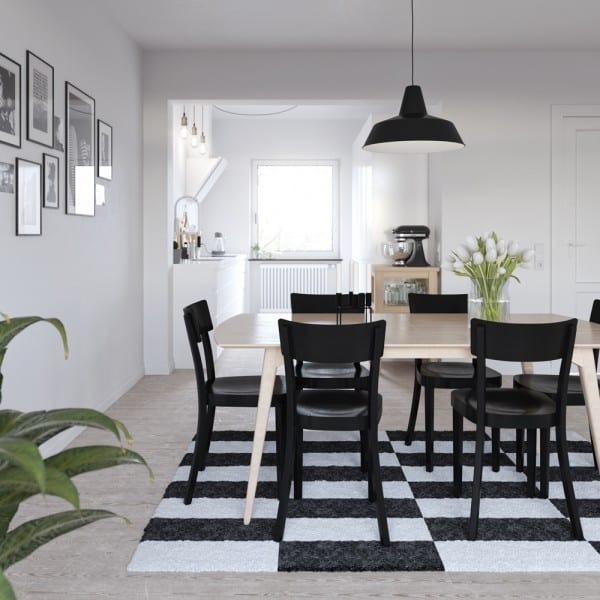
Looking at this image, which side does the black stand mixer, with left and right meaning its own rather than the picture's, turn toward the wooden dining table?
left

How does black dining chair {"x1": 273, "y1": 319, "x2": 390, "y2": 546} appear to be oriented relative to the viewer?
away from the camera

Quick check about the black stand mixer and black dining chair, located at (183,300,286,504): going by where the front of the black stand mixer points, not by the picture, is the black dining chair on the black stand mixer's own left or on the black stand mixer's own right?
on the black stand mixer's own left

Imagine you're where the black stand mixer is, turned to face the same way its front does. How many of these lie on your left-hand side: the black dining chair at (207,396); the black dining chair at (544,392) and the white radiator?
2

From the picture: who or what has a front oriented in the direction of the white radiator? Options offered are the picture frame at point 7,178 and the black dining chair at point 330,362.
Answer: the black dining chair

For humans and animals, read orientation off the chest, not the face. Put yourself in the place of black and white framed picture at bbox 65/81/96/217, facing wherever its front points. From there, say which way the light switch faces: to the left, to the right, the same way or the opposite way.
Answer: to the right

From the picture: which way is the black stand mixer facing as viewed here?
to the viewer's left

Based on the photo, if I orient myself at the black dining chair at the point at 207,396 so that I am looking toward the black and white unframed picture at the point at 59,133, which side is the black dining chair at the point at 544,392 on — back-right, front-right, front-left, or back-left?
back-right

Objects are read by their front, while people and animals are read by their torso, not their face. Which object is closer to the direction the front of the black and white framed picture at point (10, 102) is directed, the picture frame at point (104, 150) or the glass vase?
the glass vase

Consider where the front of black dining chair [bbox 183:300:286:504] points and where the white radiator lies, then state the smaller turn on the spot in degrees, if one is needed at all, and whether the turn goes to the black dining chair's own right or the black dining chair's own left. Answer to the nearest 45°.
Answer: approximately 90° to the black dining chair's own left

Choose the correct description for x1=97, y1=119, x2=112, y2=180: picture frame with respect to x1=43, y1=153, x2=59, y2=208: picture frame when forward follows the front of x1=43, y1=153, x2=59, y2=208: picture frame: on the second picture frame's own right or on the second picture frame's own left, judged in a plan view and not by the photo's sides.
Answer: on the second picture frame's own left

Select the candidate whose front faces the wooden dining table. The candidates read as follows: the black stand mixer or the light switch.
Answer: the light switch
